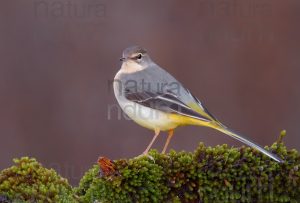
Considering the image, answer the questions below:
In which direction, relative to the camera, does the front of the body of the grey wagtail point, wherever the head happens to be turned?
to the viewer's left

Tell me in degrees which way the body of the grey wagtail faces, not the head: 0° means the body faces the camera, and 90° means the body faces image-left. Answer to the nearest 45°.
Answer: approximately 90°
